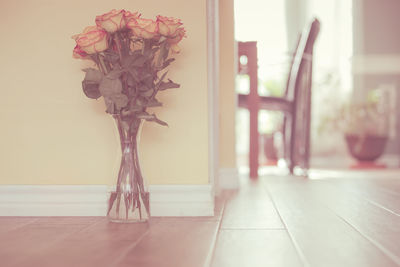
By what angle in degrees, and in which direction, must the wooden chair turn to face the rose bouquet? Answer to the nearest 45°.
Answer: approximately 90° to its left

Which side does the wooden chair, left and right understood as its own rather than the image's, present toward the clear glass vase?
left

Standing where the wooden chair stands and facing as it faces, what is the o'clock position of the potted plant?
The potted plant is roughly at 4 o'clock from the wooden chair.

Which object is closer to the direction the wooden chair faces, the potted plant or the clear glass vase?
the clear glass vase

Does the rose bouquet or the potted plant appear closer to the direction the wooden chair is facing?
the rose bouquet

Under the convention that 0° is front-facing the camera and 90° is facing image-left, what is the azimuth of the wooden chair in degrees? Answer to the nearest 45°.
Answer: approximately 90°
